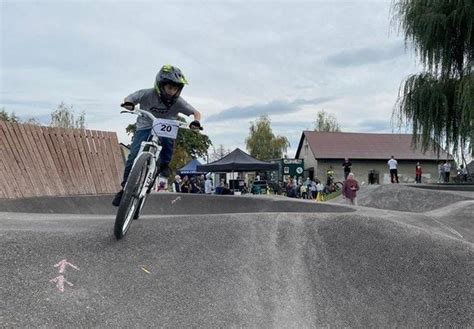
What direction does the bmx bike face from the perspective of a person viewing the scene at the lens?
facing the viewer

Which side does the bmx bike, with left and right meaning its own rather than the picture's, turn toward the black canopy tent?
back

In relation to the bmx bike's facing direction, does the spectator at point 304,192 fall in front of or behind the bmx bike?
behind

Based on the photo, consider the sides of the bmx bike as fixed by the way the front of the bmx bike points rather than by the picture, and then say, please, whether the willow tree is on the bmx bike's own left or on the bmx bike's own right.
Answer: on the bmx bike's own left

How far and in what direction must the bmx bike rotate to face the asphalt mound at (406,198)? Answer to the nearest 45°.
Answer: approximately 135° to its left

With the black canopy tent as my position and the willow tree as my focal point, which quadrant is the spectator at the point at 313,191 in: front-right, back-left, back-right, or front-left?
front-left

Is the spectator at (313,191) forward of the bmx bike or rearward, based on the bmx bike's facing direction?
rearward
